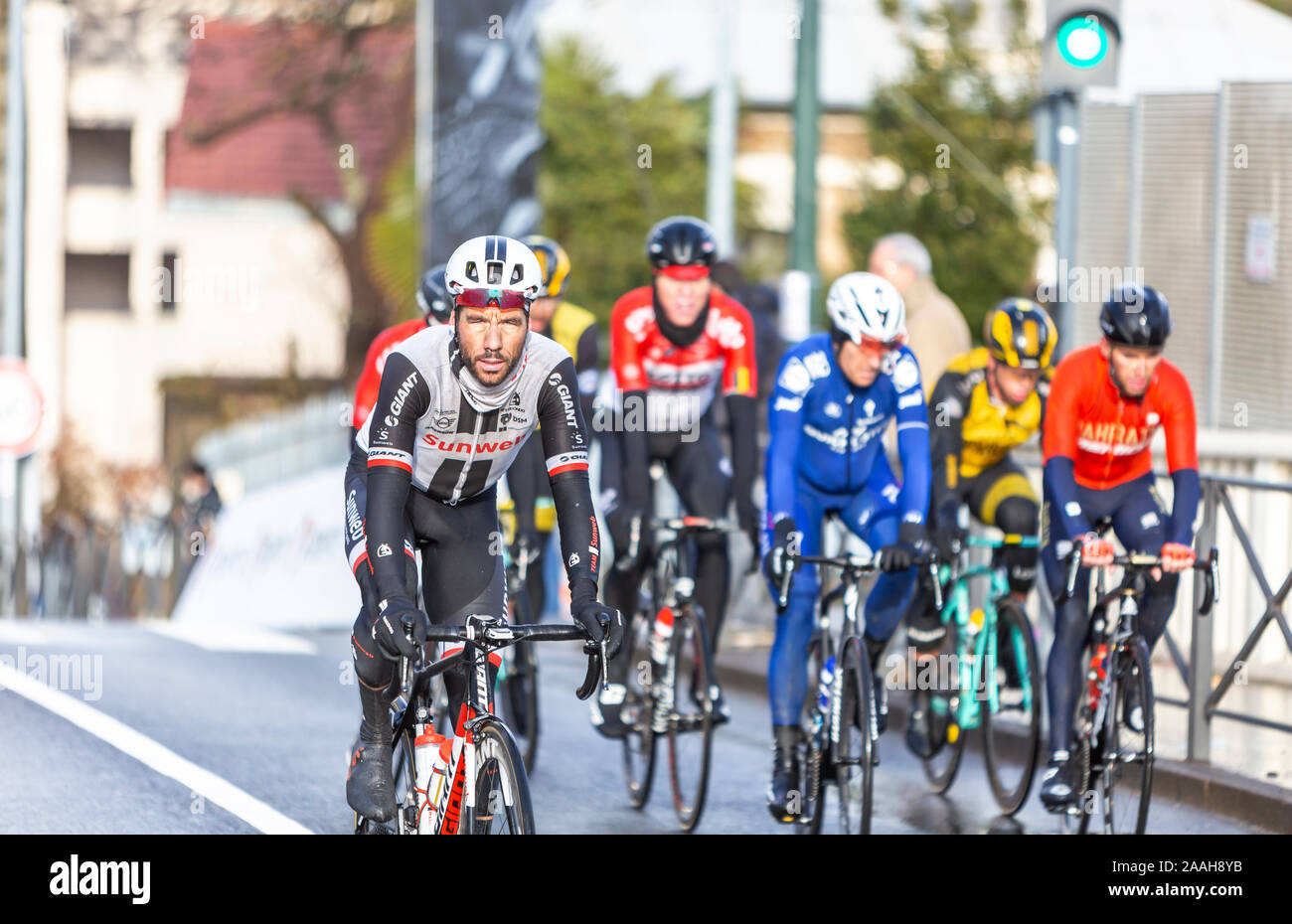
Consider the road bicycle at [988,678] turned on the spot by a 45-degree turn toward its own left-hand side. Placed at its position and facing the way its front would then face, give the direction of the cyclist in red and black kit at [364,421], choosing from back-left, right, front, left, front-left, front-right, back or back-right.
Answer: back-right

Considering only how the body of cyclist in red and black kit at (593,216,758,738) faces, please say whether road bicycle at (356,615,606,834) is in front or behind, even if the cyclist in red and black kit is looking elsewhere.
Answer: in front

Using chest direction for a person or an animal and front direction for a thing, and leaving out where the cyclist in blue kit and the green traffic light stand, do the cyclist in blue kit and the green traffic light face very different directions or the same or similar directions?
same or similar directions

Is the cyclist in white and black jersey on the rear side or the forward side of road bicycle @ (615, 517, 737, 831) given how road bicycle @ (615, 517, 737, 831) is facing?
on the forward side

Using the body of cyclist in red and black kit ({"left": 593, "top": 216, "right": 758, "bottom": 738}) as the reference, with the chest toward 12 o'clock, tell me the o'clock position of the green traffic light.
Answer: The green traffic light is roughly at 8 o'clock from the cyclist in red and black kit.

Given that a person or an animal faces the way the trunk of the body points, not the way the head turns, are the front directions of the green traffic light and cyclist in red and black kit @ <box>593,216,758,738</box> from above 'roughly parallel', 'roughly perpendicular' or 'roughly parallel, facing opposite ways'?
roughly parallel

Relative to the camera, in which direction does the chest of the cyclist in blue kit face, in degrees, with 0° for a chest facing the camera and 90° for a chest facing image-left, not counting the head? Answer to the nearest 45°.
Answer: approximately 0°

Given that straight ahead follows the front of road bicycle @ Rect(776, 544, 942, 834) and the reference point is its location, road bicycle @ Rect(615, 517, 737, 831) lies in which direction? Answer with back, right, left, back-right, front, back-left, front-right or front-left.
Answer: back-right

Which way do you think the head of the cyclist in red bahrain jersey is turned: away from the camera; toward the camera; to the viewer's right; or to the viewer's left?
toward the camera

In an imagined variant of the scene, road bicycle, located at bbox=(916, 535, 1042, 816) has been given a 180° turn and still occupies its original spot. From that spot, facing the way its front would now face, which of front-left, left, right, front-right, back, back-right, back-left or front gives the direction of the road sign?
front

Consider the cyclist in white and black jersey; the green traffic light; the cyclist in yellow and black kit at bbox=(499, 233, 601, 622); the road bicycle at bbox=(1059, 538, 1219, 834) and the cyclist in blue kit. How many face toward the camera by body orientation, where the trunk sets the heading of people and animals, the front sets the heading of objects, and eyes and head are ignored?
5

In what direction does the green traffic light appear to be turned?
toward the camera

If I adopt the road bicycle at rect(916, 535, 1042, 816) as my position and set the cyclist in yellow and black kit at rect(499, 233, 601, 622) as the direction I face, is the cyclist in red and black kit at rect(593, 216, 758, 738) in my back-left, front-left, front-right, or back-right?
front-left

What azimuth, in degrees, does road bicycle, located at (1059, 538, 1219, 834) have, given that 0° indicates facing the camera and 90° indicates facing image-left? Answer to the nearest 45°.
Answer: approximately 0°
